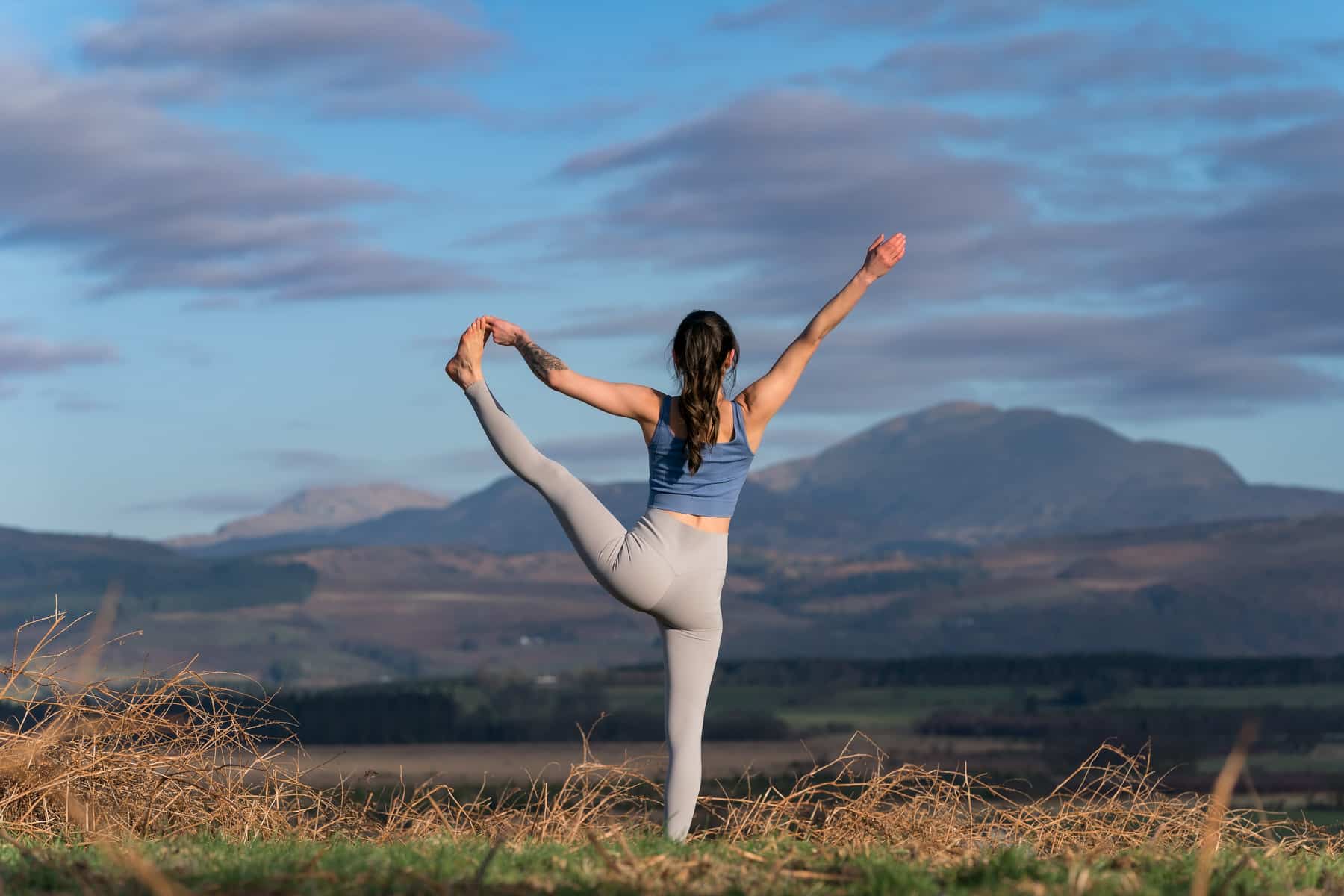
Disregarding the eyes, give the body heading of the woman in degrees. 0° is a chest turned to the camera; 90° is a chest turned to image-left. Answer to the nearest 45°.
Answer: approximately 180°

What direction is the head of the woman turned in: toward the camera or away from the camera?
away from the camera
